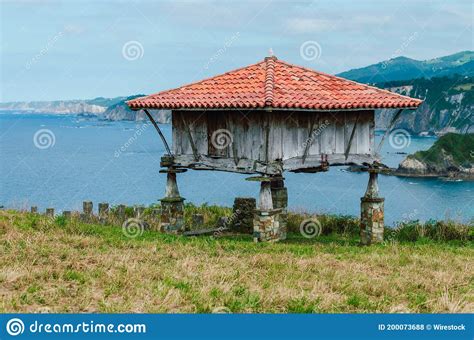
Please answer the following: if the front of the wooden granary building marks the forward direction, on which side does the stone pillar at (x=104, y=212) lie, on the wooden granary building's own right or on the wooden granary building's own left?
on the wooden granary building's own right
